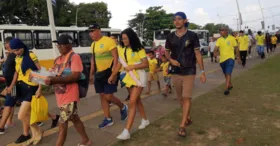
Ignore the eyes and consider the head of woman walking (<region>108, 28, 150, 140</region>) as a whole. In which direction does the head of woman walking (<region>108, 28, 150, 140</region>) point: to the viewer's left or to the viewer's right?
to the viewer's left

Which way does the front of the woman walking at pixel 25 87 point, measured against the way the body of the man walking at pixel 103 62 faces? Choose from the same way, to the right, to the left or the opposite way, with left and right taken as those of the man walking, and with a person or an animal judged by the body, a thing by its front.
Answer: the same way

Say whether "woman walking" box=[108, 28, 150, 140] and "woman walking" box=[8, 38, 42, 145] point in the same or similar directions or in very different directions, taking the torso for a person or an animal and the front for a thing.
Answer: same or similar directions

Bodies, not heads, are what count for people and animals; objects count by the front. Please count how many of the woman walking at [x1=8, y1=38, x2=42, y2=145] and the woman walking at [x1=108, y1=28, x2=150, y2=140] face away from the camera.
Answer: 0

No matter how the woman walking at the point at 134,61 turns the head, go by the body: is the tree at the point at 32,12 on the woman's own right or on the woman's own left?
on the woman's own right

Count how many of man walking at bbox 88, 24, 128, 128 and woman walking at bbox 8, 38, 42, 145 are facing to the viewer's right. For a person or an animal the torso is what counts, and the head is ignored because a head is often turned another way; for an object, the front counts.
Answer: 0

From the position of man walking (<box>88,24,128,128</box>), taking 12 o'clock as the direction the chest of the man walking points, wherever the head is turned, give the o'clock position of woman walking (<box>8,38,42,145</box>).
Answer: The woman walking is roughly at 1 o'clock from the man walking.
